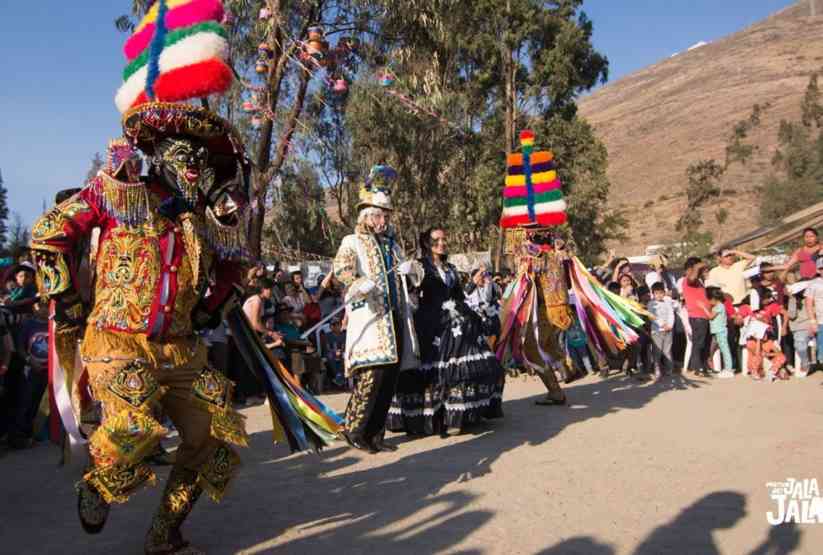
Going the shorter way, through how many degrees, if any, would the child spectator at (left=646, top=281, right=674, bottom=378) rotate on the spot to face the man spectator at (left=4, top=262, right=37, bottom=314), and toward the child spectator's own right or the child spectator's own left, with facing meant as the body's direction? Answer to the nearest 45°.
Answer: approximately 45° to the child spectator's own right

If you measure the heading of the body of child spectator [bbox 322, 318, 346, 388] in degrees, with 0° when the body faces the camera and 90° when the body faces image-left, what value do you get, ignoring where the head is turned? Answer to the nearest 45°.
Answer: approximately 315°

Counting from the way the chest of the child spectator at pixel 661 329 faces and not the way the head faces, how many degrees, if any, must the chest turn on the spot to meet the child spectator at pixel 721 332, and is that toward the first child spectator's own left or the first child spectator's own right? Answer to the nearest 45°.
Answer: approximately 90° to the first child spectator's own left

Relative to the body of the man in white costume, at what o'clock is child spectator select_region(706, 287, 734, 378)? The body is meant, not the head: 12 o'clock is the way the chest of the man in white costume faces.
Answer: The child spectator is roughly at 9 o'clock from the man in white costume.

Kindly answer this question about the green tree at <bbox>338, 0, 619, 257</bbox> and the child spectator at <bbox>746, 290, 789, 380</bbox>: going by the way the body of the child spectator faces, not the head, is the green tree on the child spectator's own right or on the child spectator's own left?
on the child spectator's own right

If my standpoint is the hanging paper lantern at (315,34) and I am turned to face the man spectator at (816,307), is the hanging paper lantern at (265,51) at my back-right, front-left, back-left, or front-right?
back-right

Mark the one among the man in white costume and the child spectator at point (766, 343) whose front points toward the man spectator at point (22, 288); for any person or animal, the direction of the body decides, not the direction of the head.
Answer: the child spectator

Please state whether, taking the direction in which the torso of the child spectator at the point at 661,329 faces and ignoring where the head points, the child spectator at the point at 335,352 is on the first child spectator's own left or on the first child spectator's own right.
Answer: on the first child spectator's own right

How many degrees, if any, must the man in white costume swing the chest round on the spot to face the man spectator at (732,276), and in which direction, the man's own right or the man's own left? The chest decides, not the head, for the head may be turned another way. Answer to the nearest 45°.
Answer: approximately 90° to the man's own left

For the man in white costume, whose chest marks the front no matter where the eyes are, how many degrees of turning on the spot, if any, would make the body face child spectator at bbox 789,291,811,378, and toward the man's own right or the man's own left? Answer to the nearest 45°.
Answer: approximately 90° to the man's own left

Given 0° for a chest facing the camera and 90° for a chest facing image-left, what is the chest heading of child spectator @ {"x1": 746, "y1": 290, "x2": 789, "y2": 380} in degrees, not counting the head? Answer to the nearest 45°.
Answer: approximately 45°

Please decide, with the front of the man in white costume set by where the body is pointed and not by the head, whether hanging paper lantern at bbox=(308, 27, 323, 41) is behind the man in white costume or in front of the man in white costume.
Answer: behind
